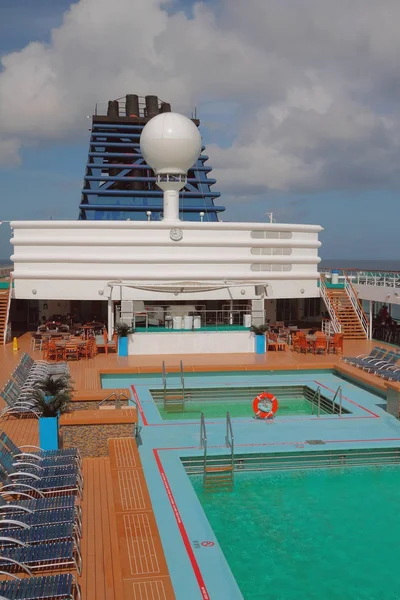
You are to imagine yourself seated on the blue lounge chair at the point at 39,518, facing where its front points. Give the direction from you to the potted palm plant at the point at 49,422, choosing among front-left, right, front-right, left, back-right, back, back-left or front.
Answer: left

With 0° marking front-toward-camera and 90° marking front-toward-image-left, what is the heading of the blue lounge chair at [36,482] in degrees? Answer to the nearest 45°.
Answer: approximately 270°

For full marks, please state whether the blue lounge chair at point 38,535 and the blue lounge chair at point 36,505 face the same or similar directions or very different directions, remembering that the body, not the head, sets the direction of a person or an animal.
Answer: same or similar directions

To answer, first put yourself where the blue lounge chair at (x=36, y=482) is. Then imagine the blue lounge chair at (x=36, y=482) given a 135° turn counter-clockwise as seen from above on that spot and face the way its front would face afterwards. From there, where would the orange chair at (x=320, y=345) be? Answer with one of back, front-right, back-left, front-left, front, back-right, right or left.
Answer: right

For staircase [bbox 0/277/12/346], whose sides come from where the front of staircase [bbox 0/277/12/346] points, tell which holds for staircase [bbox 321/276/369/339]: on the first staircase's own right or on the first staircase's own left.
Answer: on the first staircase's own left

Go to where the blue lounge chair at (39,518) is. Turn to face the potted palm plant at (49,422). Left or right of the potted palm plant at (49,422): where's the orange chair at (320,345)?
right

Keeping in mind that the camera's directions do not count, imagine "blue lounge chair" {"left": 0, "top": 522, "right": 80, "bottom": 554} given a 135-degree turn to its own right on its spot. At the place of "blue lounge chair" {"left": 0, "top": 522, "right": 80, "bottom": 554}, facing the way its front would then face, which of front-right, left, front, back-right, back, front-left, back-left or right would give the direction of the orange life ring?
back

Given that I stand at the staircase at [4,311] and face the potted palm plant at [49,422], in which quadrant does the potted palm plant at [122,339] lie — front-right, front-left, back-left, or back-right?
front-left

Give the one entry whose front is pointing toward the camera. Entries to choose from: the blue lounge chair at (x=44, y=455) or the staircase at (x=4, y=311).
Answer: the staircase

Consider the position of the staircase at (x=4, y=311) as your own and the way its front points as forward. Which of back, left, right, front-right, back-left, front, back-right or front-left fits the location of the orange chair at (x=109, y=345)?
front-left

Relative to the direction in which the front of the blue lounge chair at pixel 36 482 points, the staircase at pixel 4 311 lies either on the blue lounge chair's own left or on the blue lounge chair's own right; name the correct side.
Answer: on the blue lounge chair's own left

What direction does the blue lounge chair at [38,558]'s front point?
to the viewer's right

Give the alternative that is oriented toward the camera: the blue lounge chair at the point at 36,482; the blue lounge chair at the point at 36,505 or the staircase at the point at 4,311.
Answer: the staircase

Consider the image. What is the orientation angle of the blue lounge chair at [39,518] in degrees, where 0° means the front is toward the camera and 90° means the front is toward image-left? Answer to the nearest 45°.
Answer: approximately 270°

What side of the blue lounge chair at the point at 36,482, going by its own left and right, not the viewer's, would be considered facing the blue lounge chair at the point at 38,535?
right

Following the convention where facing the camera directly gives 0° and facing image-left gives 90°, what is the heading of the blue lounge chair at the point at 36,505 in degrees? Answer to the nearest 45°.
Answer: approximately 270°

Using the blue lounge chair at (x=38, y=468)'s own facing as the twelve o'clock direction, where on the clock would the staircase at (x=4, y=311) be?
The staircase is roughly at 9 o'clock from the blue lounge chair.

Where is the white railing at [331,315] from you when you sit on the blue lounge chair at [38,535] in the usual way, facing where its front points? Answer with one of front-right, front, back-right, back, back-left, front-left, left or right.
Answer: front-left

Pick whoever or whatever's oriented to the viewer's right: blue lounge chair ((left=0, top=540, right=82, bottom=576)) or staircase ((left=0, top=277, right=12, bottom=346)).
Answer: the blue lounge chair

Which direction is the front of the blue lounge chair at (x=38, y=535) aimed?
to the viewer's right

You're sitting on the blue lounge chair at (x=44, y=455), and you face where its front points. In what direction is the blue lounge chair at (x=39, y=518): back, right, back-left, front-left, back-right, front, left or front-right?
right
